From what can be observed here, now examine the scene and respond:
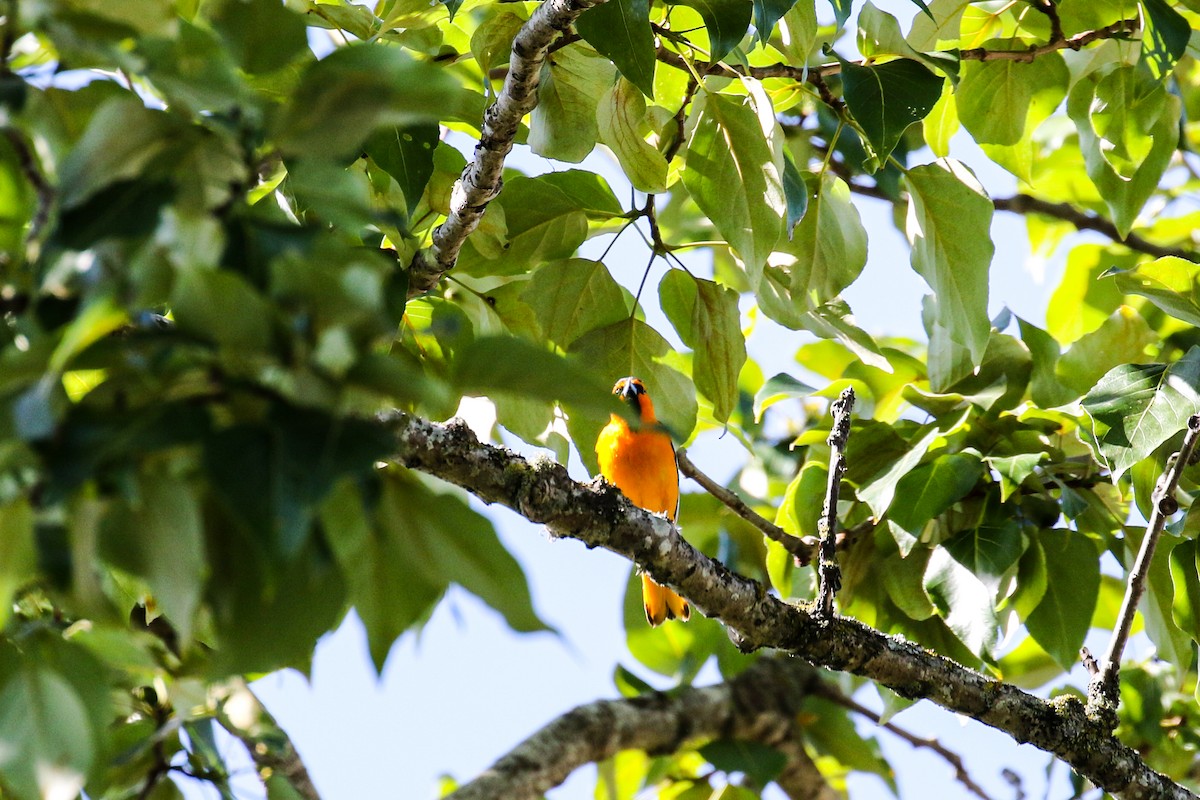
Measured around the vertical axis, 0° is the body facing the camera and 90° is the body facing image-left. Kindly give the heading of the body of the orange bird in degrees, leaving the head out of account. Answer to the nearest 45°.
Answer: approximately 45°
